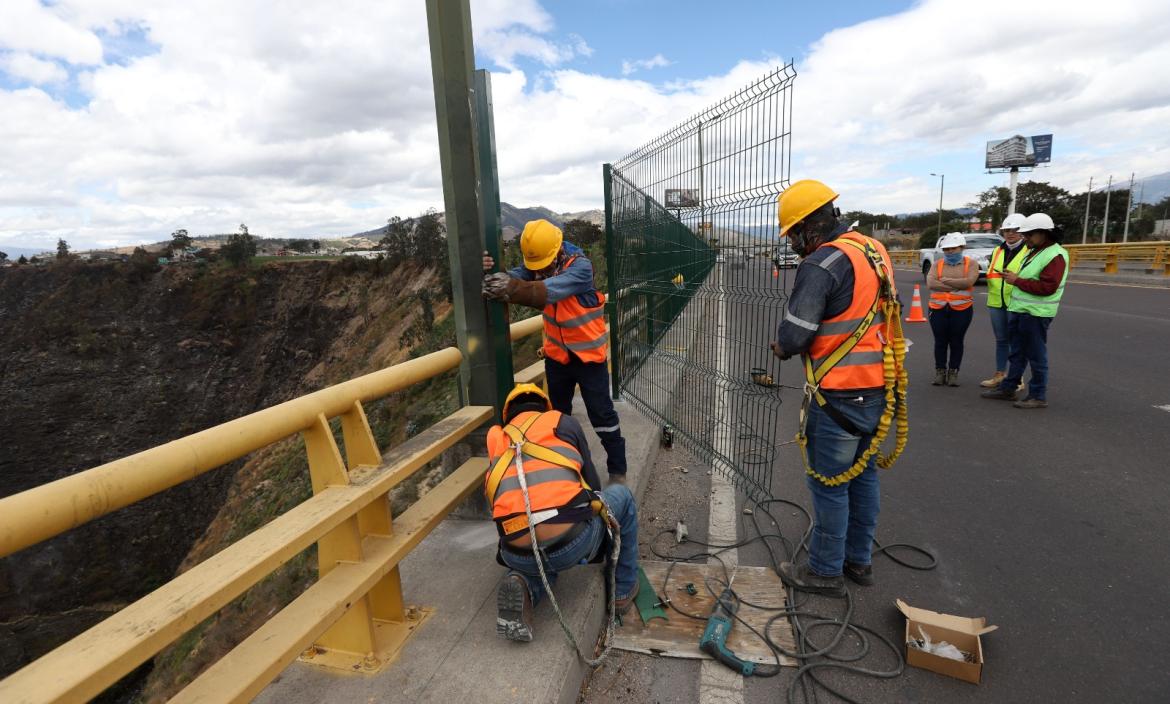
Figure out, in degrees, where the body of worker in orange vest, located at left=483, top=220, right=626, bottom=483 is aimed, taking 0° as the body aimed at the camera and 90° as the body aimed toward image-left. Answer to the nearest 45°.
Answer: approximately 45°

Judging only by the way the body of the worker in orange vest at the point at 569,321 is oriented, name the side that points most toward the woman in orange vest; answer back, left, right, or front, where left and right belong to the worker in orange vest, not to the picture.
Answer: back

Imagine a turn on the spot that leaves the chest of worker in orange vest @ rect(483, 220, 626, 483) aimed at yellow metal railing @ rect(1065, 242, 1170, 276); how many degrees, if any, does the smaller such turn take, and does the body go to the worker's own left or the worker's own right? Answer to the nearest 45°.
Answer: approximately 180°

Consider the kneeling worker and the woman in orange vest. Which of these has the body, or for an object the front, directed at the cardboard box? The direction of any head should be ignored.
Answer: the woman in orange vest

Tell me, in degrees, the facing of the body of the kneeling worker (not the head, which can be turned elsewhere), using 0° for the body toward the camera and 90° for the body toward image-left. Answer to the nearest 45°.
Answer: approximately 180°

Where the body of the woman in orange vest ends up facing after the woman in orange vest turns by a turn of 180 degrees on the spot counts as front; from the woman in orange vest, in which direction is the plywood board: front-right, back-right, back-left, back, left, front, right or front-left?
back

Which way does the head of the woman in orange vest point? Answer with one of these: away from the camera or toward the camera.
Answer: toward the camera

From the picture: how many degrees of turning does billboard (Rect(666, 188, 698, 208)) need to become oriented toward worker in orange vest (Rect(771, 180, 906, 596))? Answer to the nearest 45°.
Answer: approximately 45° to its left

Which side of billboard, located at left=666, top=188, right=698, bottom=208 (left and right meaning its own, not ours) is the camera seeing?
front

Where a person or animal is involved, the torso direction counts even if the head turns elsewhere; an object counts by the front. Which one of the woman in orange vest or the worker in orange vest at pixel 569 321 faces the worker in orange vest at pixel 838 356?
the woman in orange vest

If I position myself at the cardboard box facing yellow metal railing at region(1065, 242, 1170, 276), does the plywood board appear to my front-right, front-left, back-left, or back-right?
back-left

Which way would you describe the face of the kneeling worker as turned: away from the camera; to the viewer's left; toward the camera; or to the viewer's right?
away from the camera

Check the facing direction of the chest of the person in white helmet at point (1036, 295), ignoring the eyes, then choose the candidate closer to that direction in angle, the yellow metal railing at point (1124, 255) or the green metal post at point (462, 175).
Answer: the green metal post

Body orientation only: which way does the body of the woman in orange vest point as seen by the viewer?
toward the camera
